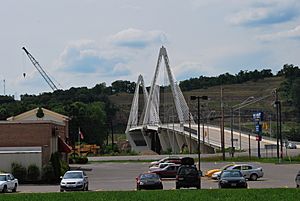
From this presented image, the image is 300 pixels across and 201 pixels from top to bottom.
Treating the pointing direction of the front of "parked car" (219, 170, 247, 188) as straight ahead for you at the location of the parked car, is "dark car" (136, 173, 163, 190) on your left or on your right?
on your right

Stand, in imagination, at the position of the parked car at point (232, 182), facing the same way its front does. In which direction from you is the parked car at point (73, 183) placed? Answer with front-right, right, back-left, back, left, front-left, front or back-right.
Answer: right

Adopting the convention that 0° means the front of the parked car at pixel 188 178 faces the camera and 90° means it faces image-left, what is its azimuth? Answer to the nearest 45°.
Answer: approximately 180°

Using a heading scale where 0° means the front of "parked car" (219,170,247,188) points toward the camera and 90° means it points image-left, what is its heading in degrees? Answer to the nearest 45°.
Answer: approximately 0°

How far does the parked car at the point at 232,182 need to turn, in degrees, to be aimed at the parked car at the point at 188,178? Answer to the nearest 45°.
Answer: approximately 90° to its right

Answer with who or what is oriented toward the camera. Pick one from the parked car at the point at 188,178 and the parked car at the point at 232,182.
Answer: the parked car at the point at 232,182

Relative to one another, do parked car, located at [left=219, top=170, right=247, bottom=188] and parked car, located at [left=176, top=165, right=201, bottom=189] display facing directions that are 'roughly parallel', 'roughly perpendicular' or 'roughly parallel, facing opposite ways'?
roughly parallel, facing opposite ways
